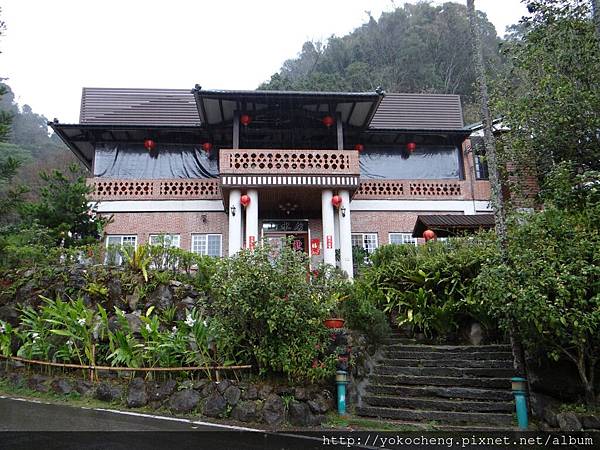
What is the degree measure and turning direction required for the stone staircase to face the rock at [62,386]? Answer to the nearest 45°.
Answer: approximately 90° to its right

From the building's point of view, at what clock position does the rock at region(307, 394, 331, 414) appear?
The rock is roughly at 12 o'clock from the building.

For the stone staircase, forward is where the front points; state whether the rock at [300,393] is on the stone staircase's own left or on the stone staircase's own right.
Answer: on the stone staircase's own right

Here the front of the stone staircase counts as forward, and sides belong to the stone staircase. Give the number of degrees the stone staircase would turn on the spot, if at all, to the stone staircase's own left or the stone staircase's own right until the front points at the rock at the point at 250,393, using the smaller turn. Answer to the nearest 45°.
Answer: approximately 45° to the stone staircase's own right

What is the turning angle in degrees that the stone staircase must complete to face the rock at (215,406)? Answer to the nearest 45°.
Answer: approximately 45° to its right

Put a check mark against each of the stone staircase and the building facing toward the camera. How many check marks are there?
2

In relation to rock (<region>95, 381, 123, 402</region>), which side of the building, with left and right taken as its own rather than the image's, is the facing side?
front

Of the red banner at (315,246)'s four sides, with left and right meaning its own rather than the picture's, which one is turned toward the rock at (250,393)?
front

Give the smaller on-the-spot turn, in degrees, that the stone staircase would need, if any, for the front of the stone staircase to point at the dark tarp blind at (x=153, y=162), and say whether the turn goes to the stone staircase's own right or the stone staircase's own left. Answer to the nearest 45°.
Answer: approximately 135° to the stone staircase's own right

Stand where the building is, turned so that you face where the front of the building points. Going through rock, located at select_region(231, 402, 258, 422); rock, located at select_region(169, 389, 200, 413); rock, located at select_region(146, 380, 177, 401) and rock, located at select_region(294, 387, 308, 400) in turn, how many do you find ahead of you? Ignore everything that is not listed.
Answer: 4

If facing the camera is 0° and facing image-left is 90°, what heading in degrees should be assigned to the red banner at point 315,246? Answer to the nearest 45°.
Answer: approximately 0°

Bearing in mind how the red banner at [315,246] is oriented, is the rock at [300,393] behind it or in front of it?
in front

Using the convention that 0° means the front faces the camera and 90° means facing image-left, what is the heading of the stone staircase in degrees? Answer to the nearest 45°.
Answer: approximately 0°

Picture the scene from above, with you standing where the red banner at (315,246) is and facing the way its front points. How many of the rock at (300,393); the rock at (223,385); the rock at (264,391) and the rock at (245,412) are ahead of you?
4
